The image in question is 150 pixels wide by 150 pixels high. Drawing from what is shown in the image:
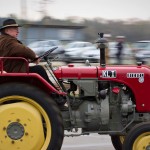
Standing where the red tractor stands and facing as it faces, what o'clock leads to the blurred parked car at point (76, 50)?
The blurred parked car is roughly at 9 o'clock from the red tractor.

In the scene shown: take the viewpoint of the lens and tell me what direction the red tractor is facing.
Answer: facing to the right of the viewer

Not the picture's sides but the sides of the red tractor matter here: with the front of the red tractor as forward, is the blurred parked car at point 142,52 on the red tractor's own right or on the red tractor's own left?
on the red tractor's own left
